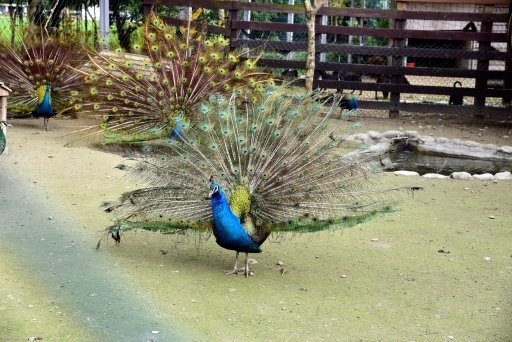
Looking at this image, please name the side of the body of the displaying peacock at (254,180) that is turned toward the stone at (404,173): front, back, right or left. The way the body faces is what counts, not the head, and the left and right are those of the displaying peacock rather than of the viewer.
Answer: back

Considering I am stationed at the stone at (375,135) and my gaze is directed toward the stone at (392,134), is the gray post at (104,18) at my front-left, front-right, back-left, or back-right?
back-left

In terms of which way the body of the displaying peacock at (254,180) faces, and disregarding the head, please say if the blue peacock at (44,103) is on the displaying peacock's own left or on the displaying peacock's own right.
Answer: on the displaying peacock's own right

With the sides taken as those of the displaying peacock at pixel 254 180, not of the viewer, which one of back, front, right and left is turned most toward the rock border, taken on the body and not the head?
back

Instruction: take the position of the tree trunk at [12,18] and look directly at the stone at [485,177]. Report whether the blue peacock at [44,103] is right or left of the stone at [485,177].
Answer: right

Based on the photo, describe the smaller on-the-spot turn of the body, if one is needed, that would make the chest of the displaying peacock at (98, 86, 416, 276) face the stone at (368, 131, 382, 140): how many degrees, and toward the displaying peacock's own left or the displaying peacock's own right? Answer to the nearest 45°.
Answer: approximately 135° to the displaying peacock's own right

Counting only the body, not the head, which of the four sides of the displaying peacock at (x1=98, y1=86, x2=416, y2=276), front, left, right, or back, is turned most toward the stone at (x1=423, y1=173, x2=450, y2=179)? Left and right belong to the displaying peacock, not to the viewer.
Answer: back

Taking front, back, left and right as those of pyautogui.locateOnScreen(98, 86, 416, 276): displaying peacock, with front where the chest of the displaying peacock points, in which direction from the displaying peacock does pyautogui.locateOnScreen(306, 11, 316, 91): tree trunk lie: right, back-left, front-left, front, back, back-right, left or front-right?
back-right

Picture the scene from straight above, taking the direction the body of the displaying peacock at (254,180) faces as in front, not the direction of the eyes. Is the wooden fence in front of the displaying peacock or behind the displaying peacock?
behind

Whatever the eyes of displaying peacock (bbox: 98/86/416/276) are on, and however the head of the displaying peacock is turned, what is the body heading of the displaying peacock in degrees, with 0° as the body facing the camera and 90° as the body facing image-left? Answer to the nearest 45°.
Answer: approximately 45°

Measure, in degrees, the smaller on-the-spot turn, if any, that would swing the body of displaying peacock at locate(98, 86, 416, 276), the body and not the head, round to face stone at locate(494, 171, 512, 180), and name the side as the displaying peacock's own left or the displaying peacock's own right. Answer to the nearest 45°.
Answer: approximately 180°

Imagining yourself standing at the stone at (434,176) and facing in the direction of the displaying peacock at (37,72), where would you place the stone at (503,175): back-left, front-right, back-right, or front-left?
back-right
